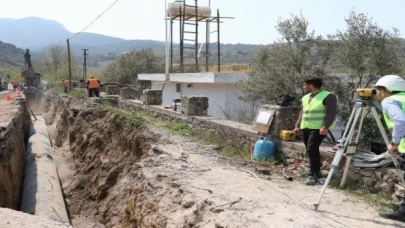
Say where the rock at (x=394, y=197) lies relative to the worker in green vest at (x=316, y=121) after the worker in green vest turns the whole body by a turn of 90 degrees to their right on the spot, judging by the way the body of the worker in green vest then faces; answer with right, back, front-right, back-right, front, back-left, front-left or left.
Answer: back

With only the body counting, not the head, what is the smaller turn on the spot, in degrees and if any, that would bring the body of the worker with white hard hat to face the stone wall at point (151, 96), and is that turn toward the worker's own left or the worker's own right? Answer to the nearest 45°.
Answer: approximately 45° to the worker's own right

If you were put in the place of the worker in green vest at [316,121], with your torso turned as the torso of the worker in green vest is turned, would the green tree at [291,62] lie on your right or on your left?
on your right

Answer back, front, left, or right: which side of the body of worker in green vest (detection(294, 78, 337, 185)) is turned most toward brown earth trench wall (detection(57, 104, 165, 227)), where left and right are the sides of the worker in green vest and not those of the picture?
right

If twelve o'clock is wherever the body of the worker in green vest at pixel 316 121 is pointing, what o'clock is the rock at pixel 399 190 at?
The rock is roughly at 9 o'clock from the worker in green vest.

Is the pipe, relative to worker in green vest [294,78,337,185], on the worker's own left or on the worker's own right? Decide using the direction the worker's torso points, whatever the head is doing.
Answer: on the worker's own right

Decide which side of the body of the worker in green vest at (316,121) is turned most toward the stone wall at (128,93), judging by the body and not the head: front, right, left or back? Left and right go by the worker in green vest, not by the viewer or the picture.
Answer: right

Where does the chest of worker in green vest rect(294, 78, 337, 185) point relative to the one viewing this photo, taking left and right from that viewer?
facing the viewer and to the left of the viewer

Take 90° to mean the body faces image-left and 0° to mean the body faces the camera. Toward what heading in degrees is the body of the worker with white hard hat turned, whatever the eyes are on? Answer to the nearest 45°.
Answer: approximately 90°

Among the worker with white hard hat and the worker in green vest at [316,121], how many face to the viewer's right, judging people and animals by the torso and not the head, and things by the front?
0

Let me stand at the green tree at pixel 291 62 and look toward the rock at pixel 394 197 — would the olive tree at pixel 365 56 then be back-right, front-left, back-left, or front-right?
front-left

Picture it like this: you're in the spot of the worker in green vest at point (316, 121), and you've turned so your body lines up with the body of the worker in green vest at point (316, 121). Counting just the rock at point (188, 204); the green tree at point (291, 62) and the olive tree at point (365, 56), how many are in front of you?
1

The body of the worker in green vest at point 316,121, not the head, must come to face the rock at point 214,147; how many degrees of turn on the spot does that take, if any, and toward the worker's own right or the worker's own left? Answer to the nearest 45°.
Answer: approximately 90° to the worker's own right

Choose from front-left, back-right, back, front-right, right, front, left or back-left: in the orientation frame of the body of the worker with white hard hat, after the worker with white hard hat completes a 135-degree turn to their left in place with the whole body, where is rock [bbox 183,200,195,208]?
back-right

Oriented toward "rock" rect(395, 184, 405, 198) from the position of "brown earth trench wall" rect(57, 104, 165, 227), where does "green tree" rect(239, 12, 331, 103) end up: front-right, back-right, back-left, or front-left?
front-left
